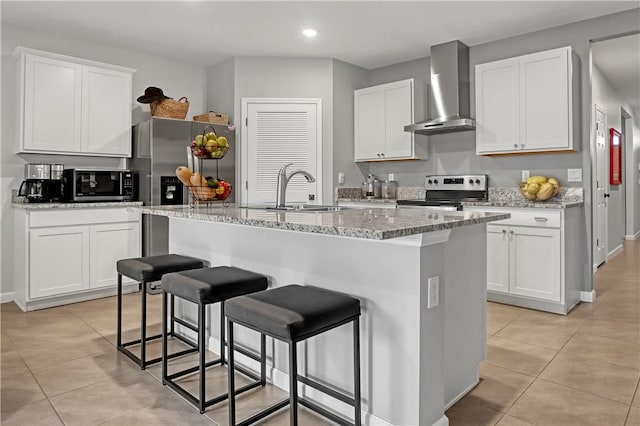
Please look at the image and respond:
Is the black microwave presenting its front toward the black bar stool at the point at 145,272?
yes

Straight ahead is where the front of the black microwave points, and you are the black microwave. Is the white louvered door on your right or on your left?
on your left

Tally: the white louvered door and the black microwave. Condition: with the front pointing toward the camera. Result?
2

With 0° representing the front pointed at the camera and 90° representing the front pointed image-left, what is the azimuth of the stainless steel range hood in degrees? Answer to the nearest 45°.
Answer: approximately 45°

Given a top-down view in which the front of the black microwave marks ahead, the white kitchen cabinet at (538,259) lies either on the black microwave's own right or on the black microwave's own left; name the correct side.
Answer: on the black microwave's own left

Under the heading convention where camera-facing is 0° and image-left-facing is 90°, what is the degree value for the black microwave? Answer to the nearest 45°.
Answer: approximately 0°

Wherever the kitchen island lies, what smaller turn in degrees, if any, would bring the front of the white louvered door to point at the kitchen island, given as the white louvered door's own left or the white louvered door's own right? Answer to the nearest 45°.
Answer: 0° — it already faces it
